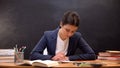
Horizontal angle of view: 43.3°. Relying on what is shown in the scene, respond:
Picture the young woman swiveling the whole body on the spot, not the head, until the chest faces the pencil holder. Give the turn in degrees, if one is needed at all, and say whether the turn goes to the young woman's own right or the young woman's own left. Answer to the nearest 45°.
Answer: approximately 45° to the young woman's own right

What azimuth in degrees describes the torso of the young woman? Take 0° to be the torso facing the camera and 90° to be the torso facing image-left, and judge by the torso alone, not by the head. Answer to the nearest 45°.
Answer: approximately 0°
